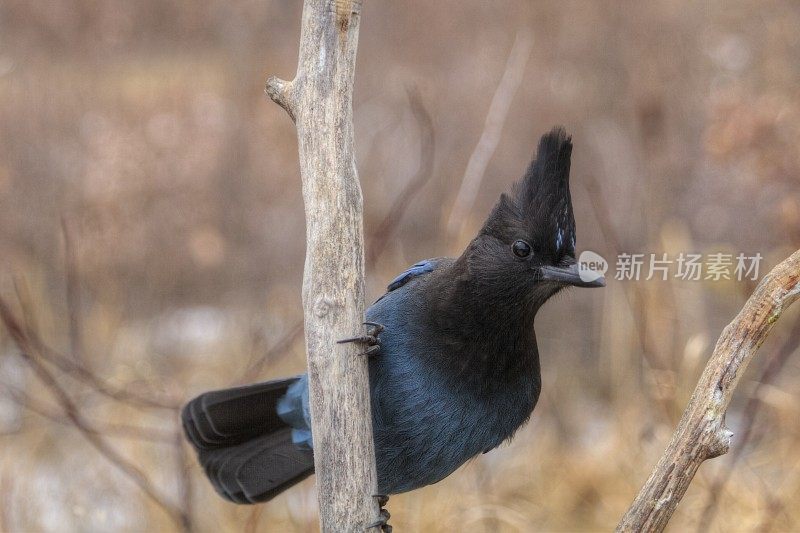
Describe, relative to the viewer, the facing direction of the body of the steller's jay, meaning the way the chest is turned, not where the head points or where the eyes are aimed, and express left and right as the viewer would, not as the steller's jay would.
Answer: facing the viewer and to the right of the viewer

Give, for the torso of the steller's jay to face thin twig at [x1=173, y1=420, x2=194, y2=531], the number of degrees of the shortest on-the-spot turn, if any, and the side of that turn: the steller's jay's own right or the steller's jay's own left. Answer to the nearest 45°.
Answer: approximately 180°

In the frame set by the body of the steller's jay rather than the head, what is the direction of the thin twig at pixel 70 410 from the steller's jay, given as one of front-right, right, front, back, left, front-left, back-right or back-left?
back

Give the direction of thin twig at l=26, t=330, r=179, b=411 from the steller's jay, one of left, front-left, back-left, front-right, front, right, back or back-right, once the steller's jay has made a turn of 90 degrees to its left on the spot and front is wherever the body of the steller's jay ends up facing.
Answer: left

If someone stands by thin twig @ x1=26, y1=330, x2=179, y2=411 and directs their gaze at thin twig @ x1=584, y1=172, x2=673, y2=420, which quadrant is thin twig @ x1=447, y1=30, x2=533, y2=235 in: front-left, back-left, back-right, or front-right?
front-left

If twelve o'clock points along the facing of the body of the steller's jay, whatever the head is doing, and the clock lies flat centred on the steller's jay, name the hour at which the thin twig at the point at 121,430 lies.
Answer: The thin twig is roughly at 6 o'clock from the steller's jay.

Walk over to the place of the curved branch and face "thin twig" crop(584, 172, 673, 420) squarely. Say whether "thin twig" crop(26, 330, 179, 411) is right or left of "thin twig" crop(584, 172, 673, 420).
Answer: left

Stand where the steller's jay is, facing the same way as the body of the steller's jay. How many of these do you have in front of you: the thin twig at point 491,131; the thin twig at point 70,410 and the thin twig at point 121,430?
0

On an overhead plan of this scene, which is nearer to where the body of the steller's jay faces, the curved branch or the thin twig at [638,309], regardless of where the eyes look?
the curved branch

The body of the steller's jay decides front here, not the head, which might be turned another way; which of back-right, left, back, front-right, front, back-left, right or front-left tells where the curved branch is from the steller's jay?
front
